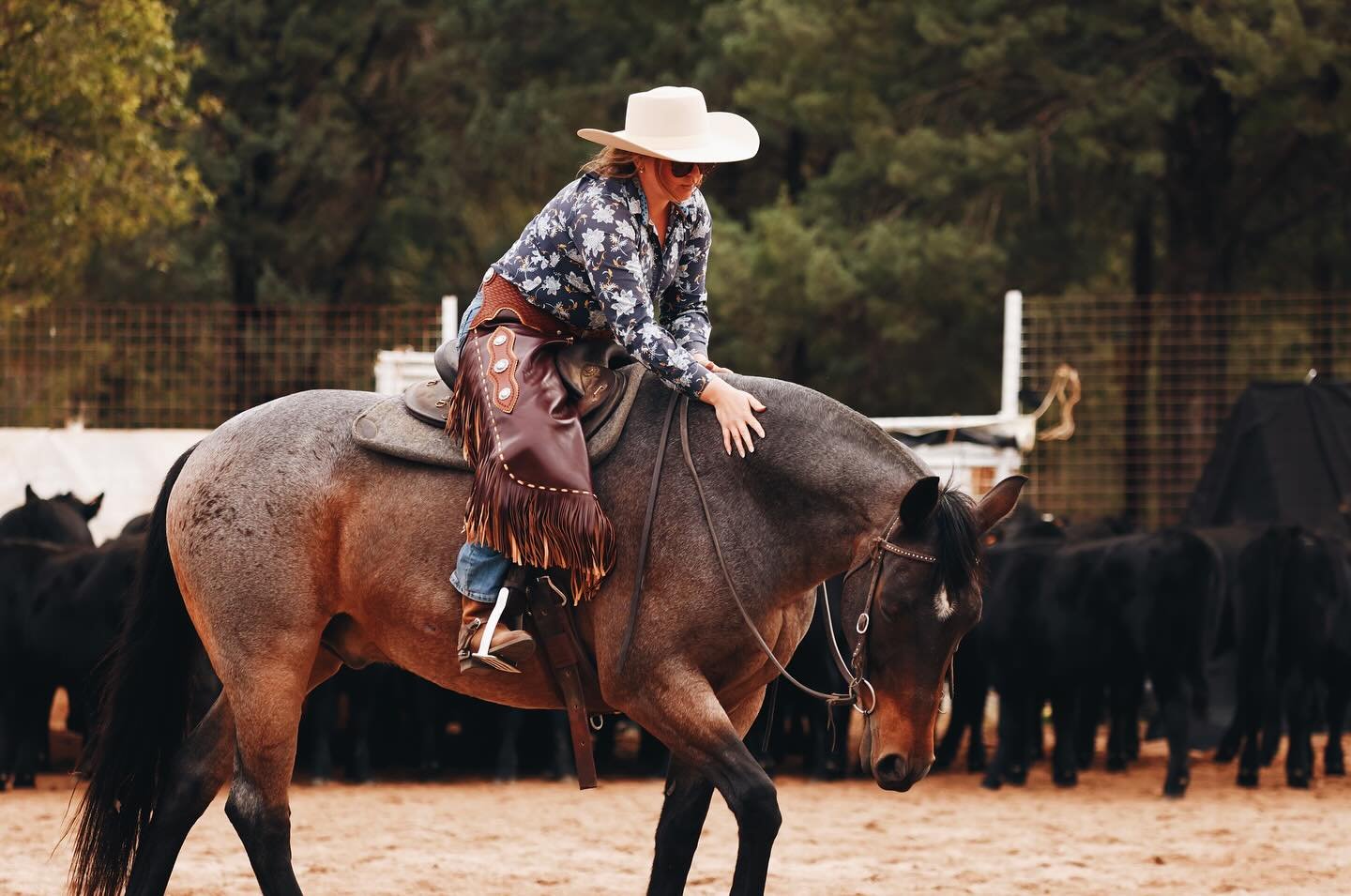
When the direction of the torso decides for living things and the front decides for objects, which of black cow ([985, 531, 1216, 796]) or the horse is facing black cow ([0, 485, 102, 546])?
black cow ([985, 531, 1216, 796])

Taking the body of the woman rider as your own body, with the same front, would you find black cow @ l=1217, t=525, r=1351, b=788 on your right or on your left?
on your left

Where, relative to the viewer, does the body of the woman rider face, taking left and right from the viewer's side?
facing the viewer and to the right of the viewer

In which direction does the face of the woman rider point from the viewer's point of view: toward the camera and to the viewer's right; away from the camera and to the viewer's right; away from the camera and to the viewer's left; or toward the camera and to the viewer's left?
toward the camera and to the viewer's right

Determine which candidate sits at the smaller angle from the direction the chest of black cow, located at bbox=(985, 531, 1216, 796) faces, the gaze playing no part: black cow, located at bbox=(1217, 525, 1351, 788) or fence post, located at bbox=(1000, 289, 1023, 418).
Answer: the fence post

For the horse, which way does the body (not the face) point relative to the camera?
to the viewer's right

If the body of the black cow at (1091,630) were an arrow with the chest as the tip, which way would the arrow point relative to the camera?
to the viewer's left

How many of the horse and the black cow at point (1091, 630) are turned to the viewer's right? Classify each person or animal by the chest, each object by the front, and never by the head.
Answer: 1

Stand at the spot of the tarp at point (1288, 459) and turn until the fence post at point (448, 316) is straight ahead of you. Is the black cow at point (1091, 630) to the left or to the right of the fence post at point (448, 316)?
left
